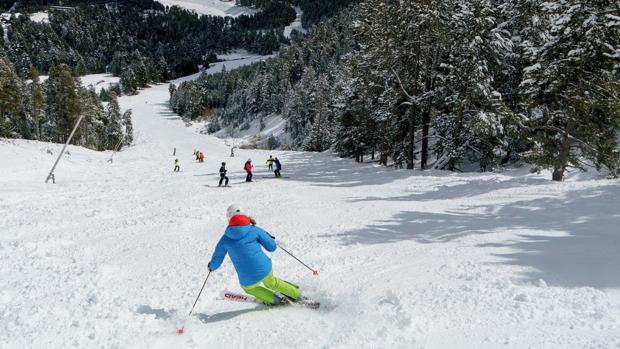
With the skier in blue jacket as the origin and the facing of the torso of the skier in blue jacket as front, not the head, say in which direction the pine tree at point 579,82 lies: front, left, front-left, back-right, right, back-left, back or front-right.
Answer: front-right

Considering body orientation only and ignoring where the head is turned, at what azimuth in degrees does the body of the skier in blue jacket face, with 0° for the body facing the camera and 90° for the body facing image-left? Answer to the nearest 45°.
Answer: approximately 180°
